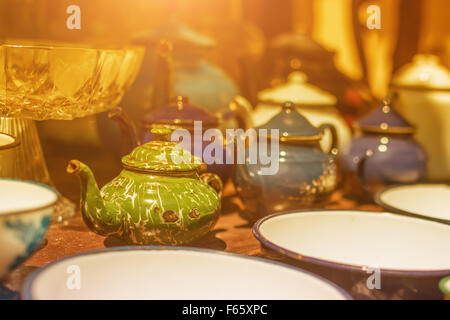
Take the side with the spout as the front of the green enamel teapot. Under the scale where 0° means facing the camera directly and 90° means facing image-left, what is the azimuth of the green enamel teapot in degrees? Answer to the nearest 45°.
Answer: approximately 45°

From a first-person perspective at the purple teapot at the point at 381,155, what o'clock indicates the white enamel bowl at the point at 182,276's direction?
The white enamel bowl is roughly at 11 o'clock from the purple teapot.

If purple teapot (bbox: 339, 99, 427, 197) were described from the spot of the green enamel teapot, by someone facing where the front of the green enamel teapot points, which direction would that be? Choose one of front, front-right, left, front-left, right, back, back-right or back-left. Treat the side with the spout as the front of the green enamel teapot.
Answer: back

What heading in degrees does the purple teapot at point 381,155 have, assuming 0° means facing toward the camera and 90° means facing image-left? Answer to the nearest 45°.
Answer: approximately 45°

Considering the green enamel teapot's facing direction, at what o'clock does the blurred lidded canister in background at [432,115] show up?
The blurred lidded canister in background is roughly at 6 o'clock from the green enamel teapot.
